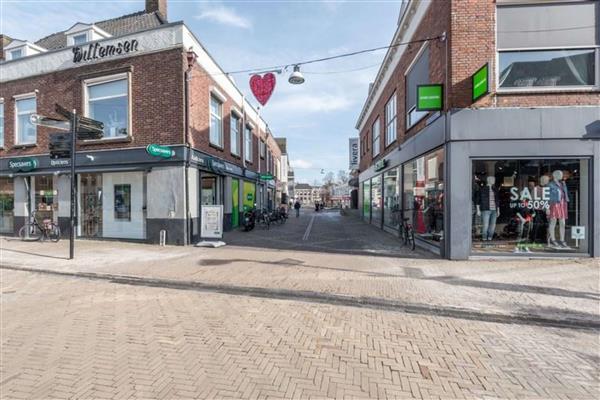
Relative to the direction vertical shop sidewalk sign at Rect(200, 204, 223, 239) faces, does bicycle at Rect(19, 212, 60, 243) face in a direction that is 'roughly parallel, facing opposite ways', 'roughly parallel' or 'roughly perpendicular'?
roughly perpendicular

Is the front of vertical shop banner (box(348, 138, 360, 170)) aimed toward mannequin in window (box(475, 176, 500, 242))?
yes

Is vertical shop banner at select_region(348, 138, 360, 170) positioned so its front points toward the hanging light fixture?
yes

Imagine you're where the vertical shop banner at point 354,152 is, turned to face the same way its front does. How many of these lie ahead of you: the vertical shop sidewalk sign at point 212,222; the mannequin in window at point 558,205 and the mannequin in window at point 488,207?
3

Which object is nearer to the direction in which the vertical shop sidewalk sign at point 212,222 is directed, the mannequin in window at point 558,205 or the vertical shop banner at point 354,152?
the mannequin in window

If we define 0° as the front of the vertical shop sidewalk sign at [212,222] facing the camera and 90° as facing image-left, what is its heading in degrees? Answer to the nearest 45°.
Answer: approximately 0°

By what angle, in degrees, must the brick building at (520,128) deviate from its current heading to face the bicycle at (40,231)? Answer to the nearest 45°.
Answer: approximately 90° to its right

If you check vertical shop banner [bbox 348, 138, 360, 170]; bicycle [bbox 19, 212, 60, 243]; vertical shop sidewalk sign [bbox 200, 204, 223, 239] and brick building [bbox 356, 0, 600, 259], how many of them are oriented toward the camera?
3

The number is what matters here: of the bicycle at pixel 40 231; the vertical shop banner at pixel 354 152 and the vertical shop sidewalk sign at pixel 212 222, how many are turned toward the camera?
2
